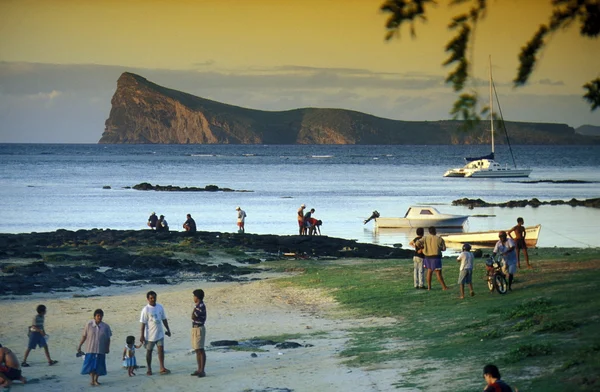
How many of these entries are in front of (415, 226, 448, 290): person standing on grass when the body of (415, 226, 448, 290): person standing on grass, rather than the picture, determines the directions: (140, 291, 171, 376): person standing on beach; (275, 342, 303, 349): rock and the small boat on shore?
1

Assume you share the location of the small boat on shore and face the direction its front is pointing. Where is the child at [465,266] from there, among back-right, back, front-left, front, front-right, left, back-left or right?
right

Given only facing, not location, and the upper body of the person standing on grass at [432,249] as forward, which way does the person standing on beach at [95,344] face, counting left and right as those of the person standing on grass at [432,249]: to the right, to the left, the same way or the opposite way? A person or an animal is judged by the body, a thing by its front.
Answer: the opposite way

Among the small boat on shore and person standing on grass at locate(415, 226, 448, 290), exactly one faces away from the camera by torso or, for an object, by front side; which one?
the person standing on grass

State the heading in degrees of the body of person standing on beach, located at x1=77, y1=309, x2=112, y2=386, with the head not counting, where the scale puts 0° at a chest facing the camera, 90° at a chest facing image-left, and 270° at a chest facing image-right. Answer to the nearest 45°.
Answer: approximately 0°

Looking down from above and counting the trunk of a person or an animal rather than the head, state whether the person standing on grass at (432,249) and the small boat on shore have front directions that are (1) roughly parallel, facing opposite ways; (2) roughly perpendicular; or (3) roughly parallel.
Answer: roughly perpendicular

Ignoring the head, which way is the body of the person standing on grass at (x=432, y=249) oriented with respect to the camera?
away from the camera

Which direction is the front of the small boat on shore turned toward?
to the viewer's right

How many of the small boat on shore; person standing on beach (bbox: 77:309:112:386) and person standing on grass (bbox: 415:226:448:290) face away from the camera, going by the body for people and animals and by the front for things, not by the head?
1

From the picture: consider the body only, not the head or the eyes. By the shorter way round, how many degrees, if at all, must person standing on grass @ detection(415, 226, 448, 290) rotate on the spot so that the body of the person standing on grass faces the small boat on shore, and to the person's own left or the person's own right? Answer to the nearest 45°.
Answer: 0° — they already face it

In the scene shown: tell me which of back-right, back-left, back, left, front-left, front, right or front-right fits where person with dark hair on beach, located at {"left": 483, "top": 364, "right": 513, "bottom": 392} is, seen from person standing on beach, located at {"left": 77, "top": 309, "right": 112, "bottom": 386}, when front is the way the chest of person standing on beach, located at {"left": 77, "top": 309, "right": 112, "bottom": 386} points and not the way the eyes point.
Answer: front-left

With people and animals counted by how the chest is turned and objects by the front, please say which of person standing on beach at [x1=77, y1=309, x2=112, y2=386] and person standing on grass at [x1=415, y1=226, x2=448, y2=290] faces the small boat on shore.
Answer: person standing on grass at [x1=415, y1=226, x2=448, y2=290]

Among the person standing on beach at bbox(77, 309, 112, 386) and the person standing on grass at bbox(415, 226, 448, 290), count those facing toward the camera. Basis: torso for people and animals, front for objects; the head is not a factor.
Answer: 1

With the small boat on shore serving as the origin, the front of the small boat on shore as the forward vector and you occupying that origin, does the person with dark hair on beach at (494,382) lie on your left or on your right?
on your right

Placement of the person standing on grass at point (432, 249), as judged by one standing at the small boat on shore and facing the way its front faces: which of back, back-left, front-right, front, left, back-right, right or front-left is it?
right
